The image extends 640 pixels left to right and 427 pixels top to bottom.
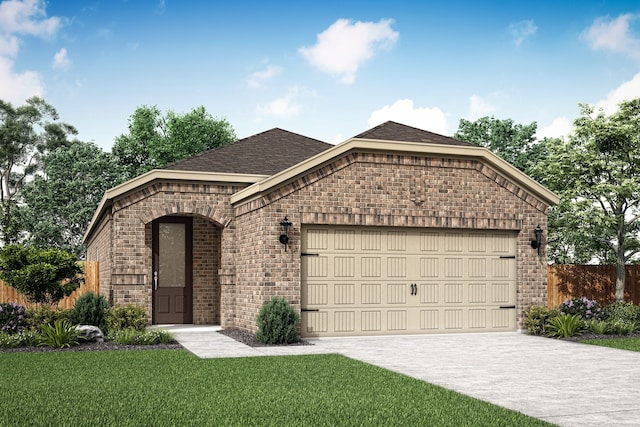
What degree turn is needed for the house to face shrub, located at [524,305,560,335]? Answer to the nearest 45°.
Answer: approximately 90° to its left

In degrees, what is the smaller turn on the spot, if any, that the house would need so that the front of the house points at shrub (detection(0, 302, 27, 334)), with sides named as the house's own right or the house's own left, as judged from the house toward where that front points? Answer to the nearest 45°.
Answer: approximately 90° to the house's own right

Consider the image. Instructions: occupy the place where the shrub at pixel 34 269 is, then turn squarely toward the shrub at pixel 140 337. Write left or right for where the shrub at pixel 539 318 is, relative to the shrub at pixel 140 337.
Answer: left

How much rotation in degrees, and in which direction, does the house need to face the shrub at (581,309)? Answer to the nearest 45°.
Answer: approximately 90° to its left

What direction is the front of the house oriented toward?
toward the camera

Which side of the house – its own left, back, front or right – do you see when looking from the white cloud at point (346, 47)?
back

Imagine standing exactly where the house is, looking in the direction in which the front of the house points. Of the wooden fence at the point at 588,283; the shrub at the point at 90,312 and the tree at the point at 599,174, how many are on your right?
1

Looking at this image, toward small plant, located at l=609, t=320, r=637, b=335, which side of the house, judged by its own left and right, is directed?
left

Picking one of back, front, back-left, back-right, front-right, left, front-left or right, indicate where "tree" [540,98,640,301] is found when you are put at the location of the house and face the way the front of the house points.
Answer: back-left

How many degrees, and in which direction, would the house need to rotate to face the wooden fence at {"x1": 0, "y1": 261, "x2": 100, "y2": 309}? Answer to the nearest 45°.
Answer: approximately 135° to its right

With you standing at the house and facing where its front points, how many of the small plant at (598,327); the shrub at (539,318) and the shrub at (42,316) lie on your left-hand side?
2

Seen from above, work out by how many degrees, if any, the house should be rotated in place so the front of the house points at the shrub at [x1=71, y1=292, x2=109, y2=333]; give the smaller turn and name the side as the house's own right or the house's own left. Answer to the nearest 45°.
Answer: approximately 90° to the house's own right

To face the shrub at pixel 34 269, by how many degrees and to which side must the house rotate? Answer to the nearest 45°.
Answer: approximately 90° to its right
